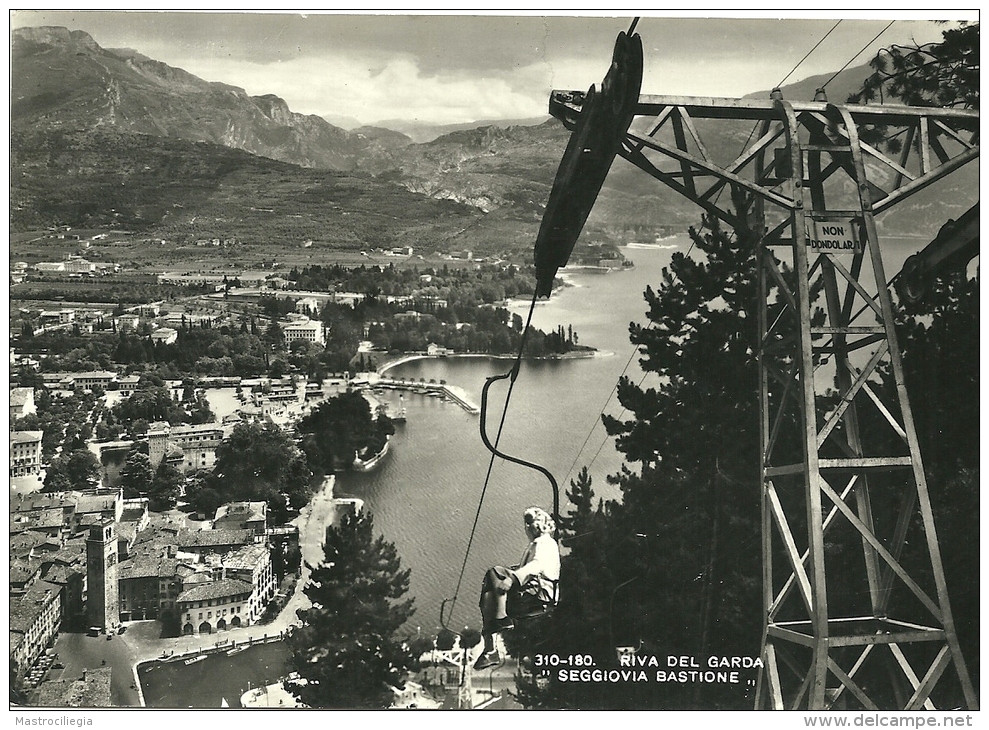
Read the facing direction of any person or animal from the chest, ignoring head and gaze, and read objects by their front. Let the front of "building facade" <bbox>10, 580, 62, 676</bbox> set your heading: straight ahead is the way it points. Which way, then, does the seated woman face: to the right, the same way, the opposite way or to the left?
the opposite way

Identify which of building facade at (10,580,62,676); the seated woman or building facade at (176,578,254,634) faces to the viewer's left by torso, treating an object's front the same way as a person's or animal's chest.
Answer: the seated woman

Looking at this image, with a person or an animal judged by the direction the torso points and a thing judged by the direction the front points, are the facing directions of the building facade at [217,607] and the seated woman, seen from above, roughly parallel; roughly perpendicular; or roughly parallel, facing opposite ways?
roughly perpendicular

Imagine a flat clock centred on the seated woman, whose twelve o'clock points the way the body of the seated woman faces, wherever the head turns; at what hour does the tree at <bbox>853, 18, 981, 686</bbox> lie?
The tree is roughly at 5 o'clock from the seated woman.

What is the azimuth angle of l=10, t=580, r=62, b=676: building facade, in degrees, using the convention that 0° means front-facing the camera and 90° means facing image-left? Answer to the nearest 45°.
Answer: approximately 315°

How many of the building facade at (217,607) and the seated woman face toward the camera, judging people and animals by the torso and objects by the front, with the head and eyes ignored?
1

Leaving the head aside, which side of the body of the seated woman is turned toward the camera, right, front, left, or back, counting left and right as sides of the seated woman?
left

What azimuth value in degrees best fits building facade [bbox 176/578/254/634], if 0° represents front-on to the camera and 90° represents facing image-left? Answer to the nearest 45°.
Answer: approximately 0°
